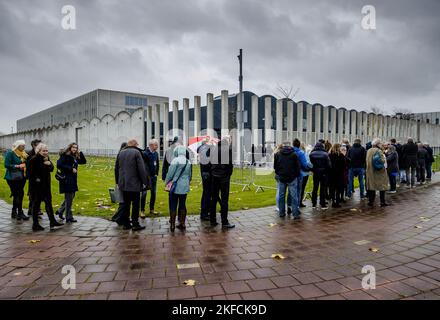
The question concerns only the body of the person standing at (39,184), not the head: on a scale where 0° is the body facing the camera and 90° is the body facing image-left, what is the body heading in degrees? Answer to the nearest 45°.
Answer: approximately 315°

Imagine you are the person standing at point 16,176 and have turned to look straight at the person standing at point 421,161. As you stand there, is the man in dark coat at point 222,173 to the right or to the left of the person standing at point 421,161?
right

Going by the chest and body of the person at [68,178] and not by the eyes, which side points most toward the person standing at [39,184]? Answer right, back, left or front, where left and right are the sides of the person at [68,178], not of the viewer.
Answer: right

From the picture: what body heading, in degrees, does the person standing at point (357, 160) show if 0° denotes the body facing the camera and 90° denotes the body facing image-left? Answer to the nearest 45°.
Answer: approximately 180°

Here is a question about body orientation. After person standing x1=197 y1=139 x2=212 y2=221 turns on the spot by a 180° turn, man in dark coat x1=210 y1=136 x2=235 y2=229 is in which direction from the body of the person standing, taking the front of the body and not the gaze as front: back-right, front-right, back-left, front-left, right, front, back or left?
back-left

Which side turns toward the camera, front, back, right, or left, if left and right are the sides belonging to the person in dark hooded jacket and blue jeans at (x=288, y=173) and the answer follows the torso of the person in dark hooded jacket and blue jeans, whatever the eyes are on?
back

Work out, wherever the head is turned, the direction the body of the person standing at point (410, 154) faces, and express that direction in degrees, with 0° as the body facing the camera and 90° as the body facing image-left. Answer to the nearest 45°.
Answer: approximately 180°
